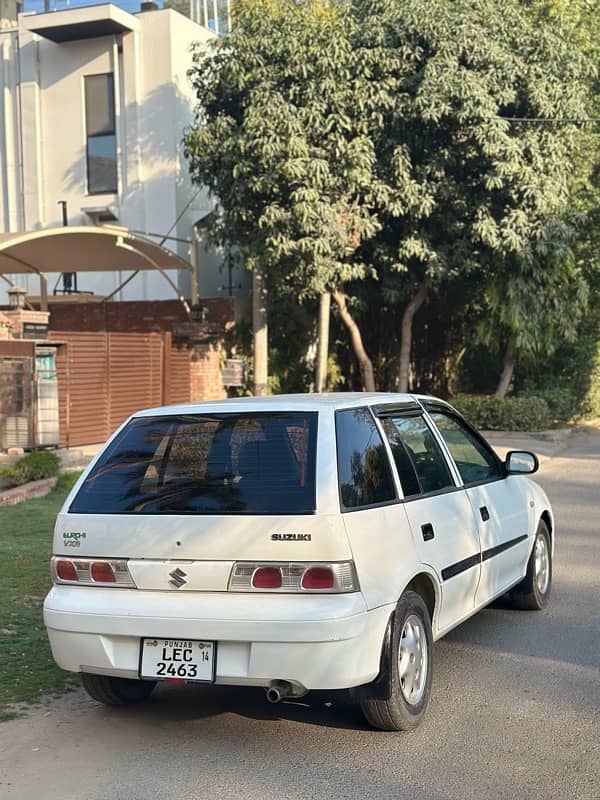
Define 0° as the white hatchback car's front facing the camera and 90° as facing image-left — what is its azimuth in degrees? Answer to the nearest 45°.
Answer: approximately 225°

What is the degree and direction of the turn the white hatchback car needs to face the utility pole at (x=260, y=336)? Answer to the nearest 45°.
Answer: approximately 45° to its left

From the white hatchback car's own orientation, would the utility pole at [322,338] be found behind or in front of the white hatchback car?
in front

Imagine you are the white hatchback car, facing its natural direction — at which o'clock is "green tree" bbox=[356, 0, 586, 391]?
The green tree is roughly at 11 o'clock from the white hatchback car.

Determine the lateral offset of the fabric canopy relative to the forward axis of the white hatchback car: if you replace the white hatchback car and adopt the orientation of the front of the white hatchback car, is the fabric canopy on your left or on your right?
on your left

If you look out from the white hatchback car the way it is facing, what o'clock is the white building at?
The white building is roughly at 10 o'clock from the white hatchback car.

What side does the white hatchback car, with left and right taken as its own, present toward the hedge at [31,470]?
left
